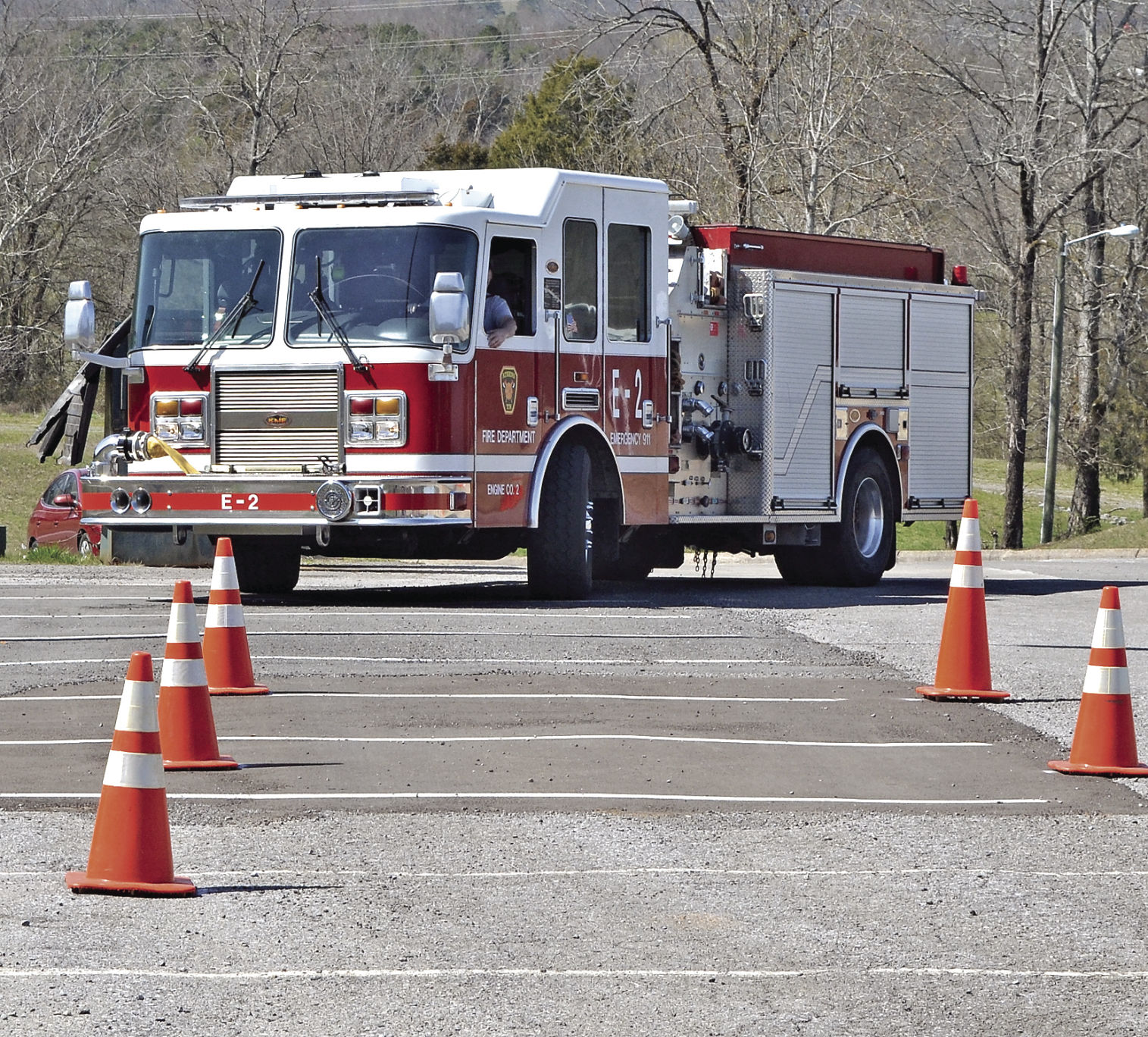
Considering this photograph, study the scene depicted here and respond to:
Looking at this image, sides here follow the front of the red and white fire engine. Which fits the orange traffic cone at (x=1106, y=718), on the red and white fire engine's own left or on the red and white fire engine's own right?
on the red and white fire engine's own left

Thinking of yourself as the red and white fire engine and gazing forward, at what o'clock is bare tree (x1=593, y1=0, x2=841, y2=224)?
The bare tree is roughly at 5 o'clock from the red and white fire engine.

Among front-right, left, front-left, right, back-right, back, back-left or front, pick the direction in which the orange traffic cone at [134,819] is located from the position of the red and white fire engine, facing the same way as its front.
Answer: front-left

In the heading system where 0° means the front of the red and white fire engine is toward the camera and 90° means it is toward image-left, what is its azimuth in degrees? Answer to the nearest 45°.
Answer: approximately 45°

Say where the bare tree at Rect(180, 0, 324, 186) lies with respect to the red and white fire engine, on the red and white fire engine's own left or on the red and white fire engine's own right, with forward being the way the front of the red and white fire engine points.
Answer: on the red and white fire engine's own right

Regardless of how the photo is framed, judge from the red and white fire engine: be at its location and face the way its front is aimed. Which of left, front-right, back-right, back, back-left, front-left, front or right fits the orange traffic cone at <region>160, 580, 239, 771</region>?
front-left

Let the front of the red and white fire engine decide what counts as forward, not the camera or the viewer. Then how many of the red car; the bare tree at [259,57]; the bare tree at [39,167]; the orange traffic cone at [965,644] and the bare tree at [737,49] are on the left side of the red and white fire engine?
1

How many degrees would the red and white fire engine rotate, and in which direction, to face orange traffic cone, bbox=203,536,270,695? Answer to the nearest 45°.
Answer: approximately 45° to its left

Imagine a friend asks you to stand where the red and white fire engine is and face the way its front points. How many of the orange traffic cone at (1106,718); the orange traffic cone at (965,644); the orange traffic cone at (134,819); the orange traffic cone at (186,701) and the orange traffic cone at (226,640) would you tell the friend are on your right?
0

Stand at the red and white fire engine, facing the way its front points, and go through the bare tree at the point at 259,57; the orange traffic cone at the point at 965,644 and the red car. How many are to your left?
1

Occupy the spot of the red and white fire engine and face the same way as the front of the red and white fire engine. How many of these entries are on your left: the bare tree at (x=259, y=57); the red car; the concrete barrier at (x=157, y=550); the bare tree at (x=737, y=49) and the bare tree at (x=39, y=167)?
0

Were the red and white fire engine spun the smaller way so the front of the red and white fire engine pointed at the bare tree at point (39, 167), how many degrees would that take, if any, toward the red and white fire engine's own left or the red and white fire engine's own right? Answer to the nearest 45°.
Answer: approximately 135° to the red and white fire engine's own right

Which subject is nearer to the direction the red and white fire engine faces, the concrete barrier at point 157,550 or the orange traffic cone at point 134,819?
the orange traffic cone

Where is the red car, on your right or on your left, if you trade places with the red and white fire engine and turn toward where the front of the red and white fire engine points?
on your right

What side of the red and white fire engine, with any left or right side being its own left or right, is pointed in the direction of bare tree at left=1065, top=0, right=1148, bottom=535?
back

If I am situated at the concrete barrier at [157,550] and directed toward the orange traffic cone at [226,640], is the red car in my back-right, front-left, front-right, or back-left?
back-right

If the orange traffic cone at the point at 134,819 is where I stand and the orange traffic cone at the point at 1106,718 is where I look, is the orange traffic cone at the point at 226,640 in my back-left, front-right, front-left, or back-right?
front-left

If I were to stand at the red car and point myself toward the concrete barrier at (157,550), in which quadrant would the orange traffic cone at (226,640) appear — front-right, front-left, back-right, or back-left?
front-right

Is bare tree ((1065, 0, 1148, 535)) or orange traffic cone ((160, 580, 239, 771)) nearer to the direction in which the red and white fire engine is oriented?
the orange traffic cone

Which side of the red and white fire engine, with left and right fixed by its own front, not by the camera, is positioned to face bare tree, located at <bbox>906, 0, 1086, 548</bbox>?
back

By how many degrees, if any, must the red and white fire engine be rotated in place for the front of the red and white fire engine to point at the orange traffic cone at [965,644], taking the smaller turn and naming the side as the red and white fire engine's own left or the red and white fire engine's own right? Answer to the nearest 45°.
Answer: approximately 90° to the red and white fire engine's own left
